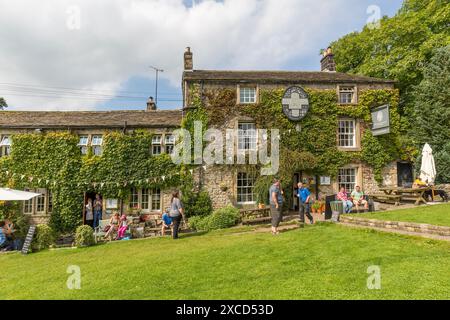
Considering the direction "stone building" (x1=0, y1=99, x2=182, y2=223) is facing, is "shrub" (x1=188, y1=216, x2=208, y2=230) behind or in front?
in front

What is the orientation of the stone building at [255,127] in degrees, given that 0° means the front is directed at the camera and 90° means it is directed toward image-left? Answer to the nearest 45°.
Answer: approximately 0°

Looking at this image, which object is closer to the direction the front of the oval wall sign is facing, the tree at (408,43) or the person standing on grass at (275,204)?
the person standing on grass

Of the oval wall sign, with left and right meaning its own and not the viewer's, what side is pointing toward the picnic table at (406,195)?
left

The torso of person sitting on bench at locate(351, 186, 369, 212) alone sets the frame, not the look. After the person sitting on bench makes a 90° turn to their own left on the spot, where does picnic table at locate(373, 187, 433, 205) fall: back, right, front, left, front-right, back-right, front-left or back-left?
front-left

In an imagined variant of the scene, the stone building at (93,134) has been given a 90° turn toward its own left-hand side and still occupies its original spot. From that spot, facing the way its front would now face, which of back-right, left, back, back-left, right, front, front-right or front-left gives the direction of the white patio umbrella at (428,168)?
front-right

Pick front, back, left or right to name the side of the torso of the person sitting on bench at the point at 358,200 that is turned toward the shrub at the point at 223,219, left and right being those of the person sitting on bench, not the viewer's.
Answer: right

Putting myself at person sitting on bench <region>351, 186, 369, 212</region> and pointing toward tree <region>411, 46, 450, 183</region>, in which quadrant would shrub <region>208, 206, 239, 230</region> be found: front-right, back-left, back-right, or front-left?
back-left

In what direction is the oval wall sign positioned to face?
toward the camera

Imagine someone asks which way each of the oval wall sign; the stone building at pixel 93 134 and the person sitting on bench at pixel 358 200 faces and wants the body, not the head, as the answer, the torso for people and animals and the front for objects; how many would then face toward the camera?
3

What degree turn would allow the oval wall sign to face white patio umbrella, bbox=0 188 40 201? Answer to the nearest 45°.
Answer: approximately 45° to its right

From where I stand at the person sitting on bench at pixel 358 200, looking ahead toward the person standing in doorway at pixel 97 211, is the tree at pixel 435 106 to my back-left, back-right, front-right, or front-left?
back-right

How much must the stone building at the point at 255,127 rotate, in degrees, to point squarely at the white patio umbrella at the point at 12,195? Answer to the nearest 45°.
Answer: approximately 45° to its right

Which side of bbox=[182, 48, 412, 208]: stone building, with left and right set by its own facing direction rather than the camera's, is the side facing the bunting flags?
right

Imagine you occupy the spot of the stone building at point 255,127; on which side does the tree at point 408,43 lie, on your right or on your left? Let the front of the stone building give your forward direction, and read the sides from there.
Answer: on your left

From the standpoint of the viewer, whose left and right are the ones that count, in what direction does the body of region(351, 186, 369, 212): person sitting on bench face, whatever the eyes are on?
facing the viewer
